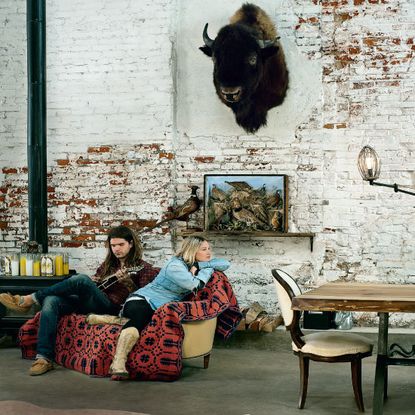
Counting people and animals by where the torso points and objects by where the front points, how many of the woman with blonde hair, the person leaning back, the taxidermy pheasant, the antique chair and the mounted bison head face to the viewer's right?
3

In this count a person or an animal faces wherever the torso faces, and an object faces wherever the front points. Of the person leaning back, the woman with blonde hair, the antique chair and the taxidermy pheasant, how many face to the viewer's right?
3

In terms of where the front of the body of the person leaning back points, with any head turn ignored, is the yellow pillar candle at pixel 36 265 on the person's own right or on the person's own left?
on the person's own right

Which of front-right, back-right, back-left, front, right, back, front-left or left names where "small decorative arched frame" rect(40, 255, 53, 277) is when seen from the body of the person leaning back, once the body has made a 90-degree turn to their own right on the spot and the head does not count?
front

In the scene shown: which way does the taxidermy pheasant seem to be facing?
to the viewer's right

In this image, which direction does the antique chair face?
to the viewer's right

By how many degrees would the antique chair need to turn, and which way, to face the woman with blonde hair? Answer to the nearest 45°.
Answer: approximately 135° to its left

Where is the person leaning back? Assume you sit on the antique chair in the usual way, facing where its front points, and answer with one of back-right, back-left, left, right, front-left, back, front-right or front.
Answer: back-left

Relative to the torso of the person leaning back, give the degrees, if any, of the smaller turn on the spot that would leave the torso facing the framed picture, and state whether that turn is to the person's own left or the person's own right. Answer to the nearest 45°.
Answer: approximately 180°

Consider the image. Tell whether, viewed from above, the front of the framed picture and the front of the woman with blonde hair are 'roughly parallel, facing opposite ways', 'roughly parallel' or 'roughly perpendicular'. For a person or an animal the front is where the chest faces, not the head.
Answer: roughly perpendicular

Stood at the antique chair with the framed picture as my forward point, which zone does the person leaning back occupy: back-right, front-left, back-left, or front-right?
front-left

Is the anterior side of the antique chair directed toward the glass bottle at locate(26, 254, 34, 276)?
no

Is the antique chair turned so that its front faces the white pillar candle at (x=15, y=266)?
no

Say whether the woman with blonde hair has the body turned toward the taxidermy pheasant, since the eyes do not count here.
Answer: no

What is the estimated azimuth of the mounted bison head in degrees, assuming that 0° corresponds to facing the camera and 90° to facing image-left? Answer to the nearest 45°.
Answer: approximately 45°

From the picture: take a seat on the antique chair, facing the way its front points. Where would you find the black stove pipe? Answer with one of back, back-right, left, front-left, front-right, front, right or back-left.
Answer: back-left

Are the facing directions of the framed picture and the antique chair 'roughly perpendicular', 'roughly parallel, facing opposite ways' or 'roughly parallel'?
roughly perpendicular

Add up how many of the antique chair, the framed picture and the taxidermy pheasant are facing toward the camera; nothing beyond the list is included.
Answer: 1

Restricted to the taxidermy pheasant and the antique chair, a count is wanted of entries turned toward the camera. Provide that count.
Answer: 0

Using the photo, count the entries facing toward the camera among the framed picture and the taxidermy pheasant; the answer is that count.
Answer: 1
